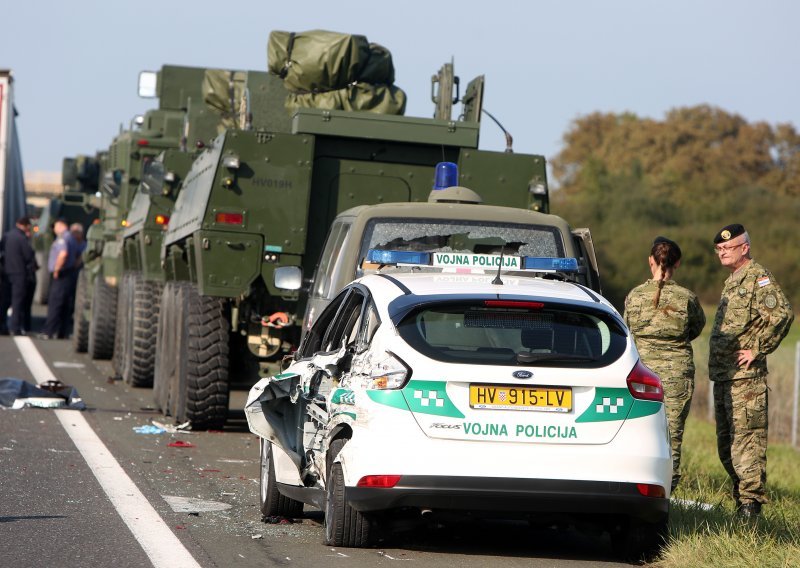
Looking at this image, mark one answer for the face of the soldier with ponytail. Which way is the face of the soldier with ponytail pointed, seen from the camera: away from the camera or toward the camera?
away from the camera

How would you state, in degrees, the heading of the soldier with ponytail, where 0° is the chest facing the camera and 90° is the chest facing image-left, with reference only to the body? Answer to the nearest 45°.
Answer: approximately 180°

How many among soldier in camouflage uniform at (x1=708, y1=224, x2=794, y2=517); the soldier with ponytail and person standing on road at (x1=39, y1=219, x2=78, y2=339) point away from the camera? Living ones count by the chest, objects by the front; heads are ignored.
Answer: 1

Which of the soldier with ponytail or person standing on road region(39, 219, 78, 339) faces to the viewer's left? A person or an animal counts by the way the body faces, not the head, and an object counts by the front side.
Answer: the person standing on road

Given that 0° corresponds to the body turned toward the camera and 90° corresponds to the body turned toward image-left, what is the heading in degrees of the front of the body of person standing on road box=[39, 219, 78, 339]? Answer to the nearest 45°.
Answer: approximately 90°

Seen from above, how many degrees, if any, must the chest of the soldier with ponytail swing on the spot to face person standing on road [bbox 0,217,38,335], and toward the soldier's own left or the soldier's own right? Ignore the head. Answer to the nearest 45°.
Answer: approximately 45° to the soldier's own left

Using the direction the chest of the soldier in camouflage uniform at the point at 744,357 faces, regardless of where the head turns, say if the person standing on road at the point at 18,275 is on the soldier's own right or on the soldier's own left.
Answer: on the soldier's own right

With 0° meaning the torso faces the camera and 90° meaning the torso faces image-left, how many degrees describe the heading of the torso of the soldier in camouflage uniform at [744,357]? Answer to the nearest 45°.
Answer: approximately 45°

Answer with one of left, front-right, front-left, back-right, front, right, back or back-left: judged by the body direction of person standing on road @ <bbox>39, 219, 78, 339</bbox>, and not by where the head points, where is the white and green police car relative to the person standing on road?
left

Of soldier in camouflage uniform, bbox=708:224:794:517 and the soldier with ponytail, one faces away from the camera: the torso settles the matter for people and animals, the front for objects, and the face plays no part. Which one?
the soldier with ponytail
